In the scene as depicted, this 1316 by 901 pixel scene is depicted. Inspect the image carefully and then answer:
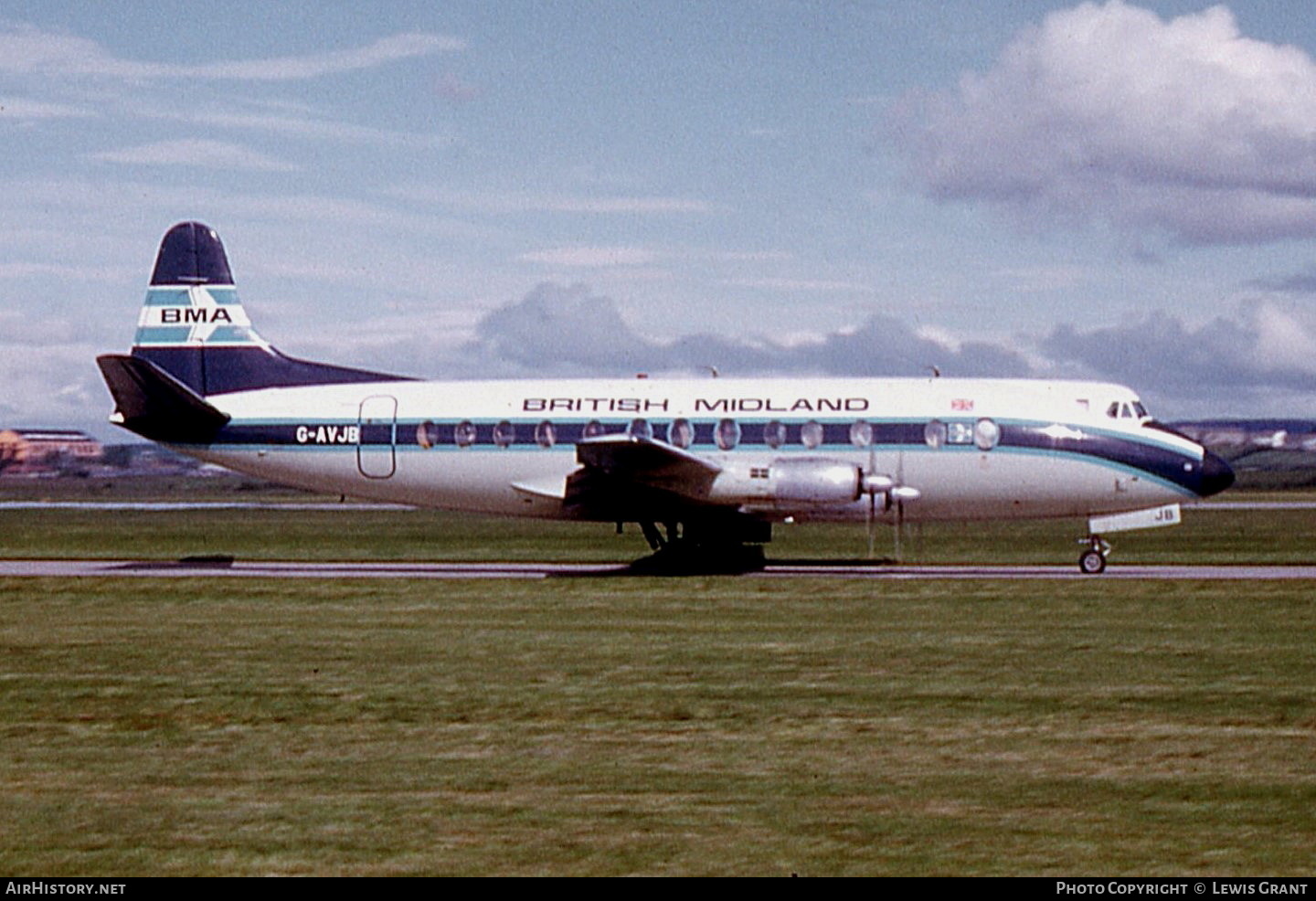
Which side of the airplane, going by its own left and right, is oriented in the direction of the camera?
right
